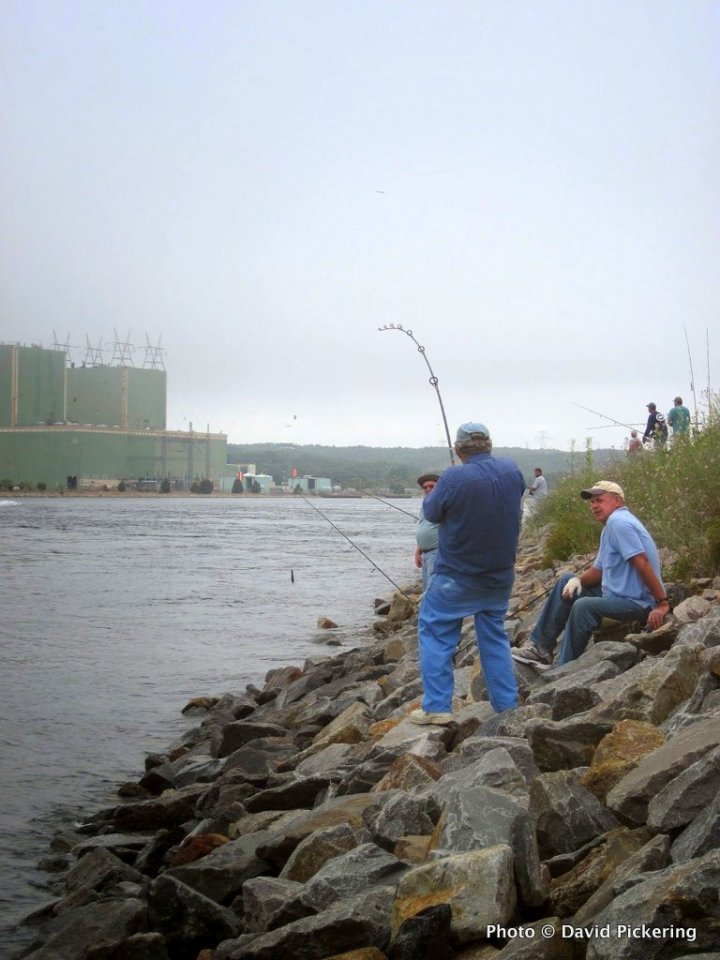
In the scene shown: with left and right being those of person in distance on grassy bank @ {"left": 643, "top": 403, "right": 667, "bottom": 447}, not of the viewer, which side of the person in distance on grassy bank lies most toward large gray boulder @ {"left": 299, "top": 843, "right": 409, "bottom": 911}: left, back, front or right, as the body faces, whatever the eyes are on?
left

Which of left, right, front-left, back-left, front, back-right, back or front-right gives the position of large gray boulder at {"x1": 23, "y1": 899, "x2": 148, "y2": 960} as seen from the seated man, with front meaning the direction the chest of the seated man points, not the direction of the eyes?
front-left

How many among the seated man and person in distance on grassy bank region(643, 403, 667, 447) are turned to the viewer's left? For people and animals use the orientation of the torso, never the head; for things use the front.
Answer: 2

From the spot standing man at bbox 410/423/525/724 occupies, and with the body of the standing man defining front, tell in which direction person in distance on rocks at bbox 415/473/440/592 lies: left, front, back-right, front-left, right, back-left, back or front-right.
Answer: front-right

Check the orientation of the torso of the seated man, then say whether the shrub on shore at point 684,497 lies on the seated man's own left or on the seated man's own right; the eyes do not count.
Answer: on the seated man's own right

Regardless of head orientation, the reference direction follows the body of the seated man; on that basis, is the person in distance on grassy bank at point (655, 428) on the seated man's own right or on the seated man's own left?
on the seated man's own right

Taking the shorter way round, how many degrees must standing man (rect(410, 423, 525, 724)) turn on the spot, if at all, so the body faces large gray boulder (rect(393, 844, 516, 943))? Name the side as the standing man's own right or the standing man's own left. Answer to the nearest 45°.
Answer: approximately 135° to the standing man's own left

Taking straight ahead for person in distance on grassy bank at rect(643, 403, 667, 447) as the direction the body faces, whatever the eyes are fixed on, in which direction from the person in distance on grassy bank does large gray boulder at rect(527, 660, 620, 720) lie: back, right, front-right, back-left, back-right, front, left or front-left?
left

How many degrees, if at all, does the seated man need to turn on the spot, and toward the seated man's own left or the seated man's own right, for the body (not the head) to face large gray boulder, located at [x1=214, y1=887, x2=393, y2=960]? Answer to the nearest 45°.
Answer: approximately 90° to the seated man's own left

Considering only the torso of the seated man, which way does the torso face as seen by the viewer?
to the viewer's left

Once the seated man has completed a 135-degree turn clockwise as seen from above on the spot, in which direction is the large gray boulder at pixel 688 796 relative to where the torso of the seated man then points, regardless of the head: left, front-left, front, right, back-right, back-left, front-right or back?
back-right

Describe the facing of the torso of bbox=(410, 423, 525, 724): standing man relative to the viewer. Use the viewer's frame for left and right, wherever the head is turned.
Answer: facing away from the viewer and to the left of the viewer

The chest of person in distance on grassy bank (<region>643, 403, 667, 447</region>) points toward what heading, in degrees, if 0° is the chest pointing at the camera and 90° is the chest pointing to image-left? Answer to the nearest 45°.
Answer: approximately 90°

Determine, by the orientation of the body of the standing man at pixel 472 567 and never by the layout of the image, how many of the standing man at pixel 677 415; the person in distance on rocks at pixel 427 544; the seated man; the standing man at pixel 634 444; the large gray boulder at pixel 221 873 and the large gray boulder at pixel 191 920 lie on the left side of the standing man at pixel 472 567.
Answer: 2

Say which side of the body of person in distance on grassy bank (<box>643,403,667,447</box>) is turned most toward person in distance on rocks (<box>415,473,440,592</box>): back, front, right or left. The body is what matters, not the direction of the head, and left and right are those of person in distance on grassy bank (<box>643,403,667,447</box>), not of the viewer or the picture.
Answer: left

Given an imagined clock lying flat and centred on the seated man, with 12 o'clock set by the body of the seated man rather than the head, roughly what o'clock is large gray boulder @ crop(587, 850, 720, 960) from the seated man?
The large gray boulder is roughly at 9 o'clock from the seated man.

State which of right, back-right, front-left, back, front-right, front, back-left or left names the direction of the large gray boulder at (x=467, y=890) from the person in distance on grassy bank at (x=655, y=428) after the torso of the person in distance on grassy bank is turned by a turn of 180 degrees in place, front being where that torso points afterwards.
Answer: right
